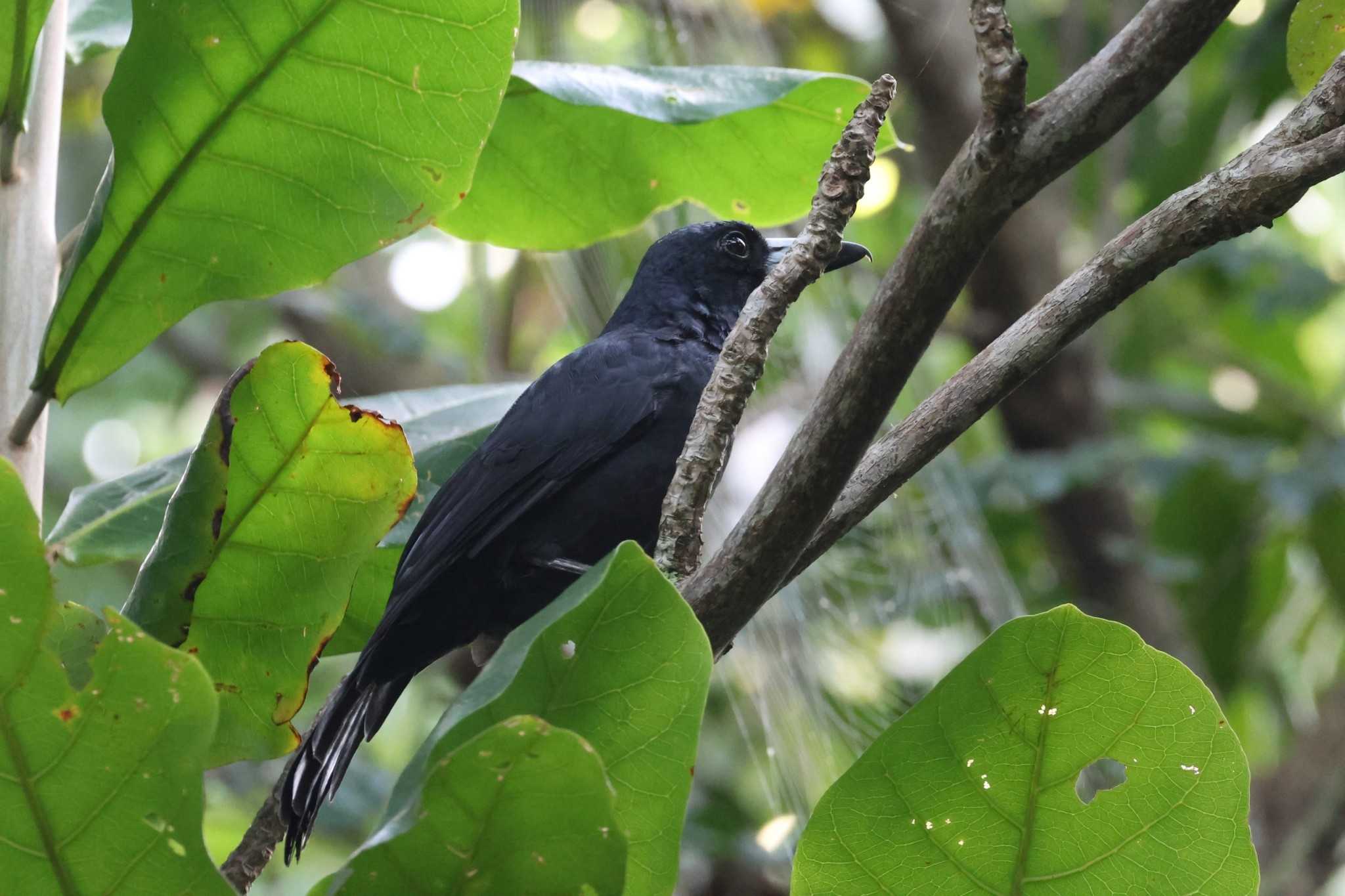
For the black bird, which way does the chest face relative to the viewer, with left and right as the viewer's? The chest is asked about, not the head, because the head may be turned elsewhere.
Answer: facing to the right of the viewer

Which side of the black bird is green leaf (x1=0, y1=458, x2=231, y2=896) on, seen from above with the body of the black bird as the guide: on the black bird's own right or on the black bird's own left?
on the black bird's own right

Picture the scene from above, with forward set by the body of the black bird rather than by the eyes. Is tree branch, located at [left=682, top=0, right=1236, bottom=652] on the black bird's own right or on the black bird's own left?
on the black bird's own right
